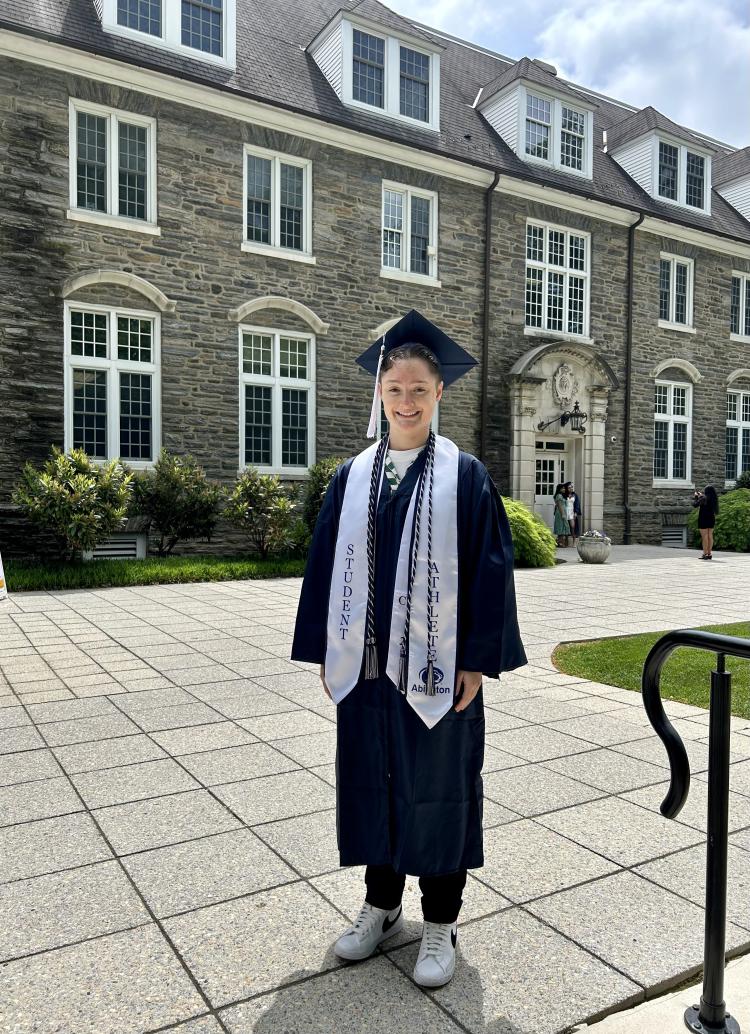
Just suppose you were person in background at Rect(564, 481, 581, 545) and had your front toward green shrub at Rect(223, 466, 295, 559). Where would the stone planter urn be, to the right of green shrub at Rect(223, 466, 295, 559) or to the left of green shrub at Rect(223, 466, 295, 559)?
left

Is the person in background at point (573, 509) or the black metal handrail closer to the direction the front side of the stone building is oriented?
the black metal handrail

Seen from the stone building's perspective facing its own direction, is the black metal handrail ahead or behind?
ahead

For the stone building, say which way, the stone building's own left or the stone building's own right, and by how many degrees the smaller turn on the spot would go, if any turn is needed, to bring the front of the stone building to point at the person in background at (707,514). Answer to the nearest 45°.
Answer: approximately 45° to the stone building's own left

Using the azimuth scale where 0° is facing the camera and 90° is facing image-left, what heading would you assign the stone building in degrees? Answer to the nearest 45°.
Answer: approximately 315°
